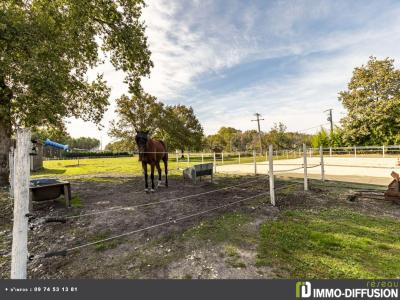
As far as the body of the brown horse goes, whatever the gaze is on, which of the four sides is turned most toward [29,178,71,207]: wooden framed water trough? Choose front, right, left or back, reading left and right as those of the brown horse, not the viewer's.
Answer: front

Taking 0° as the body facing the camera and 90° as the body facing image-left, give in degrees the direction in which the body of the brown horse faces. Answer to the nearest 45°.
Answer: approximately 45°

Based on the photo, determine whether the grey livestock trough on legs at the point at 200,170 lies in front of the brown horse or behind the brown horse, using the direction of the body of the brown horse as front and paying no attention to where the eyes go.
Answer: behind

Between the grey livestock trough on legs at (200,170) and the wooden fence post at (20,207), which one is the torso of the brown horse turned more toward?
the wooden fence post

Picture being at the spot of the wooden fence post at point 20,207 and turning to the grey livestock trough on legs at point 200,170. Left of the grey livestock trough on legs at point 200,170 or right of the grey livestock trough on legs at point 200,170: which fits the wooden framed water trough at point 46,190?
left

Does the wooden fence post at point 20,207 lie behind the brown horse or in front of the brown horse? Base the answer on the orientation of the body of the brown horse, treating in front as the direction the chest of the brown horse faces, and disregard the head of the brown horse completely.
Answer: in front

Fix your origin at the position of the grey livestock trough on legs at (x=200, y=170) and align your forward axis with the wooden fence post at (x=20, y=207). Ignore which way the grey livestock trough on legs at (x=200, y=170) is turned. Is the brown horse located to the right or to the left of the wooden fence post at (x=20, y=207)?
right
